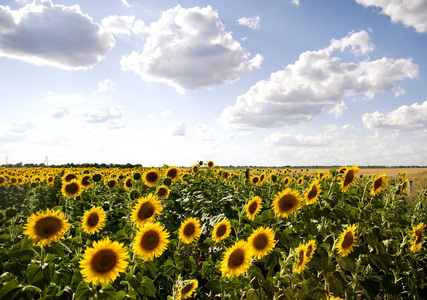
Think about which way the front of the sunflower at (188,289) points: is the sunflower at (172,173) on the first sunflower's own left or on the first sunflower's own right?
on the first sunflower's own right

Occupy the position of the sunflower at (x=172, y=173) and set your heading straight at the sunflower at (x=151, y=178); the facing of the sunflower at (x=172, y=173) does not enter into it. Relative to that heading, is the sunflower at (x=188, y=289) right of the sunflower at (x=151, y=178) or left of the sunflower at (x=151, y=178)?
left

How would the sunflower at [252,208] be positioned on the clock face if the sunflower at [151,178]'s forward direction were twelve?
the sunflower at [252,208] is roughly at 11 o'clock from the sunflower at [151,178].

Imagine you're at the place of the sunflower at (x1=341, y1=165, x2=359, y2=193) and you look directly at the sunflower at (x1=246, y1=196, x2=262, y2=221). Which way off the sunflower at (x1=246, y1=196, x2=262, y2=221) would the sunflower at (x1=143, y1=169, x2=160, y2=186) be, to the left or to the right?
right

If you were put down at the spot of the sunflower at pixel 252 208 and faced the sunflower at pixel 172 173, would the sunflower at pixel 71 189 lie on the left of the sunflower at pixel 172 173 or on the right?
left

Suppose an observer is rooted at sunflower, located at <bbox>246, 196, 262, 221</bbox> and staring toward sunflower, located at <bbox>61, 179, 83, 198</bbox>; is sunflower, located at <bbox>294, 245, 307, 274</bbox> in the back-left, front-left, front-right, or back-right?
back-left

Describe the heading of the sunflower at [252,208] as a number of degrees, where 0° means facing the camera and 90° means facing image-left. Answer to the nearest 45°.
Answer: approximately 45°

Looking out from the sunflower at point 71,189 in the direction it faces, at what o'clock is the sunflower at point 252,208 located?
the sunflower at point 252,208 is roughly at 11 o'clock from the sunflower at point 71,189.
